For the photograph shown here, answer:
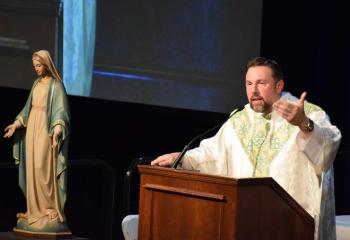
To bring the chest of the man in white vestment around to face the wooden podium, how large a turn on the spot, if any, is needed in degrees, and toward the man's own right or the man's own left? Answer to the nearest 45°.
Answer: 0° — they already face it

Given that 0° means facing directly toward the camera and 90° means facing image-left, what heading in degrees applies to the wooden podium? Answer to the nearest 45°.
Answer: approximately 45°

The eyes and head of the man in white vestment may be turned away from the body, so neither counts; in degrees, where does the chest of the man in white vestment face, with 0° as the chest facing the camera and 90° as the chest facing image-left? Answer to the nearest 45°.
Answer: approximately 45°
